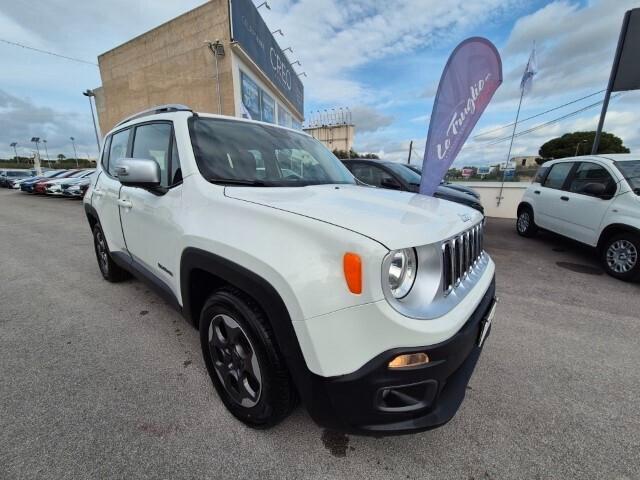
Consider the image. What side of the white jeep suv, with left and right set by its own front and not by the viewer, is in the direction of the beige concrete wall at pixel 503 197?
left

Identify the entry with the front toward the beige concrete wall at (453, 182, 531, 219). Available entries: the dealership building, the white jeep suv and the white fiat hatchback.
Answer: the dealership building

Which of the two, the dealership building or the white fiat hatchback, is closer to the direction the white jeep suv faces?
the white fiat hatchback

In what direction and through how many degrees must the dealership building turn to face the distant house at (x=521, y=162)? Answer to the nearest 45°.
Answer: approximately 45° to its left

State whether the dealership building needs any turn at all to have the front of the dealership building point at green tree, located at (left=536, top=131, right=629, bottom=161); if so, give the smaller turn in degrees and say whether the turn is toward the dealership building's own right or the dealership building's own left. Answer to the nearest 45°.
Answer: approximately 45° to the dealership building's own left

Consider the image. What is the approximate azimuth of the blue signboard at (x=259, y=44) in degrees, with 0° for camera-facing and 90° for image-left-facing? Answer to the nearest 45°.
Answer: approximately 315°

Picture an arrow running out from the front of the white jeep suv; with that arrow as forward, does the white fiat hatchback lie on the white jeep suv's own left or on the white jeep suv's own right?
on the white jeep suv's own left

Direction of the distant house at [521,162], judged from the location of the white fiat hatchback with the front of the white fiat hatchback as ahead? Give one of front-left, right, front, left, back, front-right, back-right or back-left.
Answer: back-left

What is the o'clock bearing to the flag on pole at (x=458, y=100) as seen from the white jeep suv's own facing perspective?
The flag on pole is roughly at 9 o'clock from the white jeep suv.

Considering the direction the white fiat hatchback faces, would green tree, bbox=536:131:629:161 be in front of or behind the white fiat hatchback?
behind

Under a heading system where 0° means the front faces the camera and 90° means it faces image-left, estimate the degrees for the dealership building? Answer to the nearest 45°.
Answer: approximately 315°

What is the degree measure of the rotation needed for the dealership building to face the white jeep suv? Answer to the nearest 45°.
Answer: approximately 45° to its right
